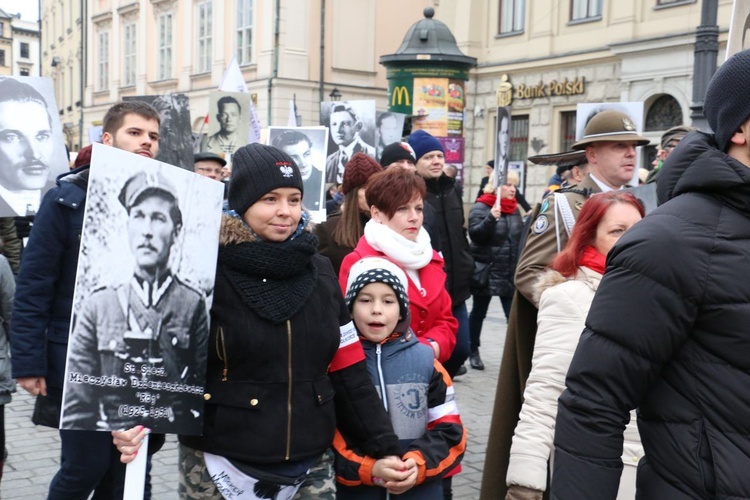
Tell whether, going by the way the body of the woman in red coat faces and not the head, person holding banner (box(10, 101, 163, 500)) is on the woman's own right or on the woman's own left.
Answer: on the woman's own right

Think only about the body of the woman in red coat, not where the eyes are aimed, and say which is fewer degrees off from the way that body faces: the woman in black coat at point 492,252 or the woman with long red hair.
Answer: the woman with long red hair

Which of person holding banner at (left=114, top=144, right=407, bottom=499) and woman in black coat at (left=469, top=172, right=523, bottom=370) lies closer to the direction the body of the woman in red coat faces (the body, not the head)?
the person holding banner

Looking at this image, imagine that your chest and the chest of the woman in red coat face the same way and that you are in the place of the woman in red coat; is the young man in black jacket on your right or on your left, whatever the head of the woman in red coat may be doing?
on your left

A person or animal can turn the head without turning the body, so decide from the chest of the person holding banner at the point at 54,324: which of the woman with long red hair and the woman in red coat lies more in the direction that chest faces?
the woman with long red hair

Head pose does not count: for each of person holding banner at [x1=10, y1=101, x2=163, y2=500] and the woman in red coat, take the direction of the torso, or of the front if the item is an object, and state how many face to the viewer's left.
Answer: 0

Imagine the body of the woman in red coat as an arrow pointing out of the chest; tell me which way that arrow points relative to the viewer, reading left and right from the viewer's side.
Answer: facing the viewer and to the right of the viewer
